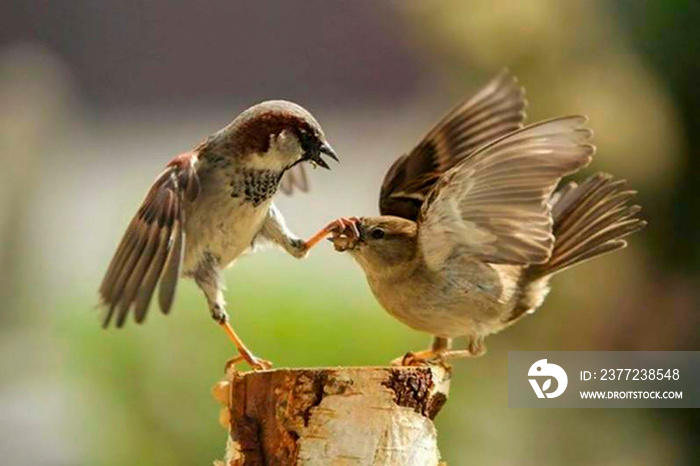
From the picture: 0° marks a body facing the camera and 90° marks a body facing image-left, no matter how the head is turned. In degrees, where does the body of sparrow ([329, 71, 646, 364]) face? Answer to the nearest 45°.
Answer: approximately 90°
